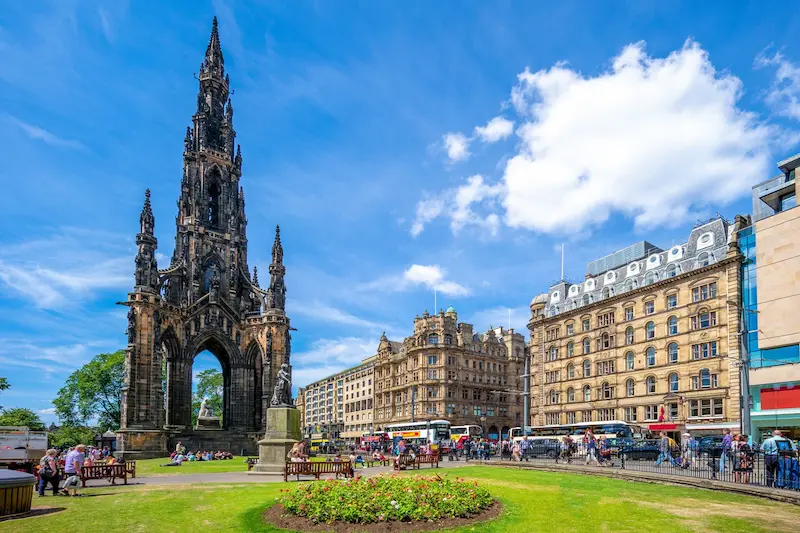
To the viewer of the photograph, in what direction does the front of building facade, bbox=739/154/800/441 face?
facing the viewer and to the left of the viewer

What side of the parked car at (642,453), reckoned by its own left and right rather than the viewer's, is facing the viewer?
left

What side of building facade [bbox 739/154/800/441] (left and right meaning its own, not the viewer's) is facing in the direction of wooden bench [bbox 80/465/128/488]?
front

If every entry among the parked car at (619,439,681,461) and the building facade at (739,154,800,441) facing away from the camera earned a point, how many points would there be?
0

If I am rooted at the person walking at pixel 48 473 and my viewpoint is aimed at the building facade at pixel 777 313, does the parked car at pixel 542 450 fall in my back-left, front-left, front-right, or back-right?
front-left

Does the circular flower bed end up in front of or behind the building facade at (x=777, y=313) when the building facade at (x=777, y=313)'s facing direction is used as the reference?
in front

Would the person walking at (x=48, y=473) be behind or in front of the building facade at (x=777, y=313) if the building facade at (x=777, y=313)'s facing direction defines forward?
in front

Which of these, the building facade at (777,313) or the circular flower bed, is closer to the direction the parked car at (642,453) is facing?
the circular flower bed

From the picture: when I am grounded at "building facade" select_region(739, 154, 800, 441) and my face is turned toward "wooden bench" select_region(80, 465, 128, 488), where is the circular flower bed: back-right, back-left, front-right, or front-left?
front-left

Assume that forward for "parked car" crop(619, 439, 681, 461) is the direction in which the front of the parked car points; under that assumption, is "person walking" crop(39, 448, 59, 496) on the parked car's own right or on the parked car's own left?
on the parked car's own left
